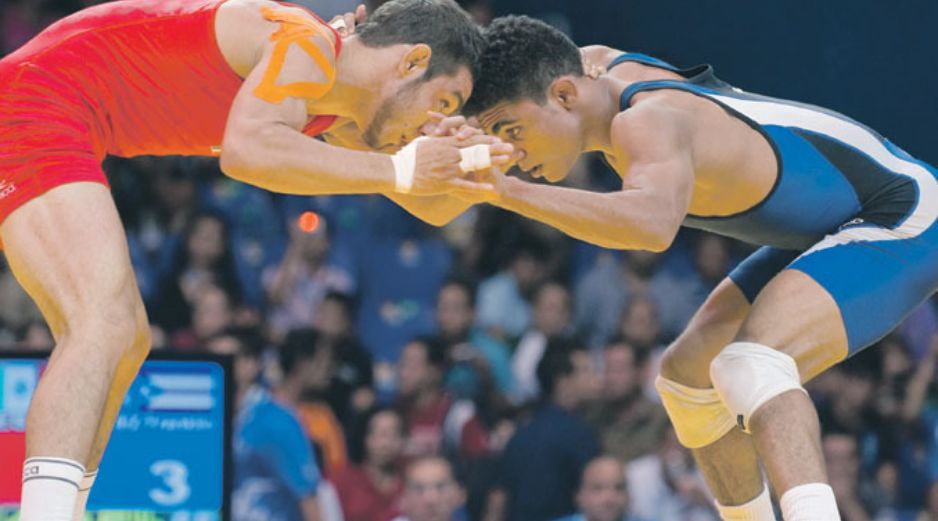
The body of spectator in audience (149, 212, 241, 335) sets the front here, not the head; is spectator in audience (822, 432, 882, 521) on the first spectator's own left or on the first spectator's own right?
on the first spectator's own left

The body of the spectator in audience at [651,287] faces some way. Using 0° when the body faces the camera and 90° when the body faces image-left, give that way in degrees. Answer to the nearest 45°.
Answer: approximately 0°

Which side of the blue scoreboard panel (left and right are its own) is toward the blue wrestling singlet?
front

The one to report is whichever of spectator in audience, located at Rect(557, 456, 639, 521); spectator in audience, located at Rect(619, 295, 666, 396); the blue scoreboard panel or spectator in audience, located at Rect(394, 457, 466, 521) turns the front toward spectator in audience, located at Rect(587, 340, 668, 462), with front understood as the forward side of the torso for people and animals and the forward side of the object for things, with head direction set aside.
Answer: spectator in audience, located at Rect(619, 295, 666, 396)

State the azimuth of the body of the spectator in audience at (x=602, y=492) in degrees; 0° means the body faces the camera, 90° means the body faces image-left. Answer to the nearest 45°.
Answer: approximately 0°
